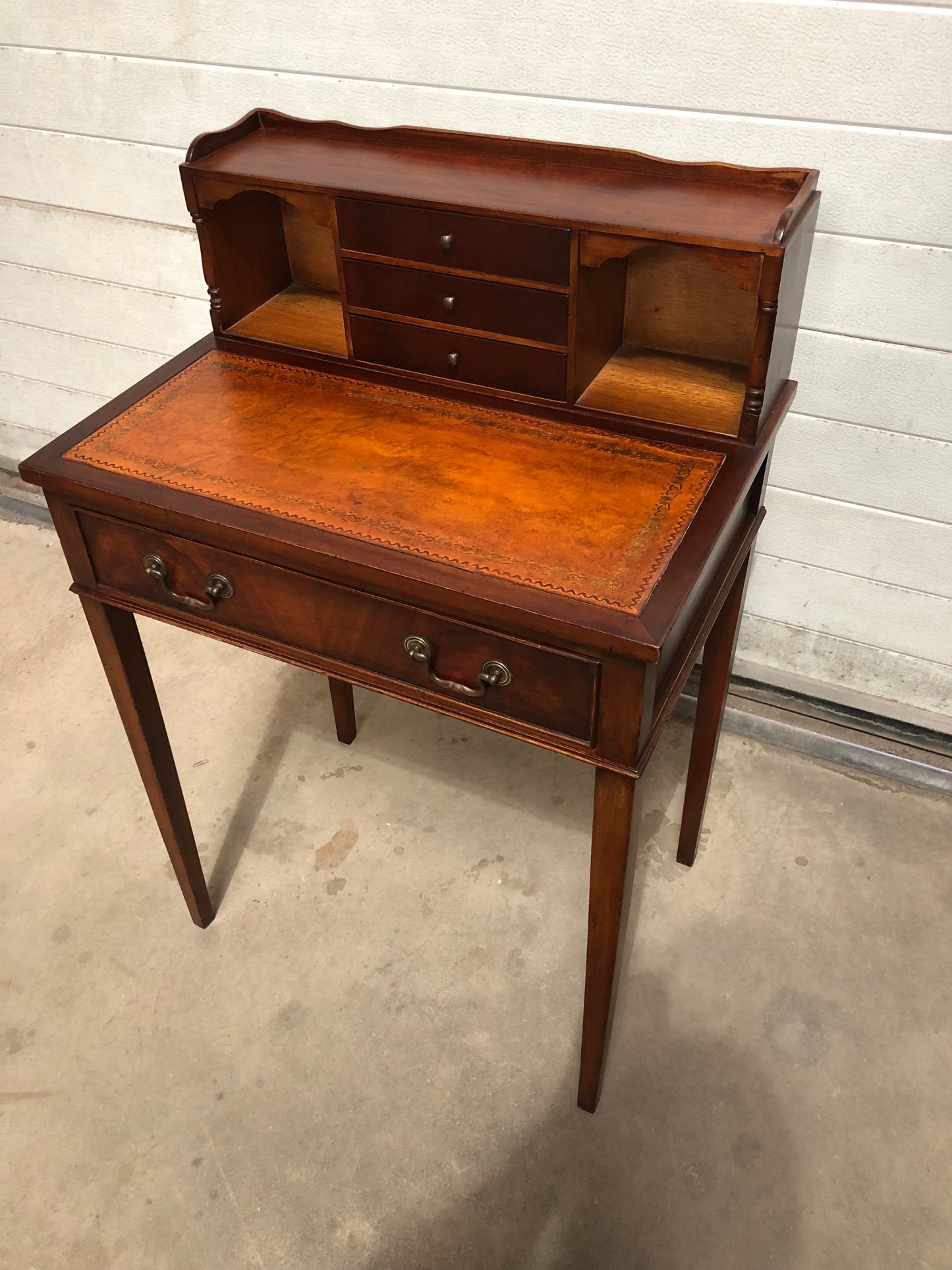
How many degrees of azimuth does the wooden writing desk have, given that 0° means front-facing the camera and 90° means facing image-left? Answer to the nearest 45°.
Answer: approximately 45°
